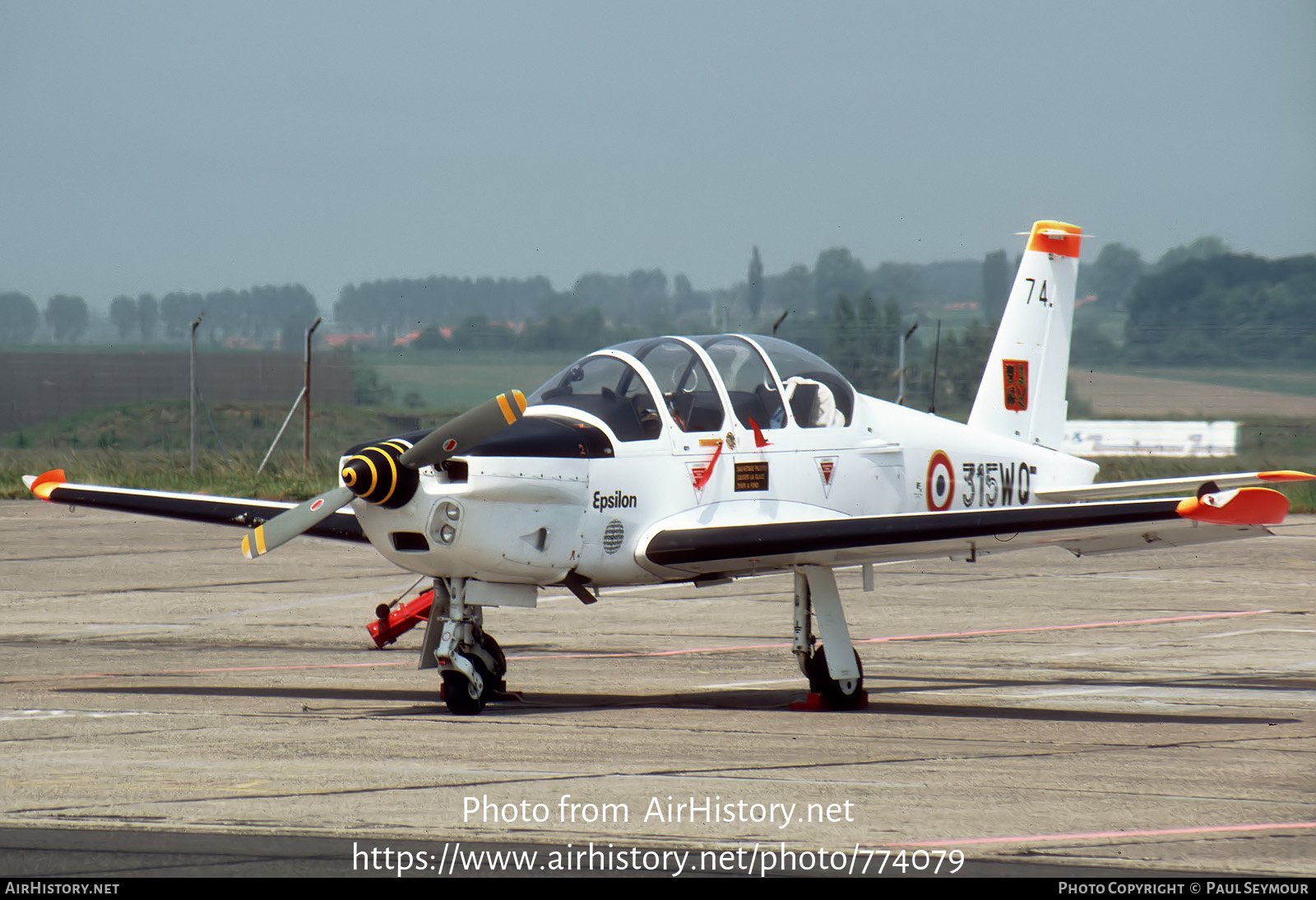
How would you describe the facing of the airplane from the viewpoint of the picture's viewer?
facing the viewer and to the left of the viewer
